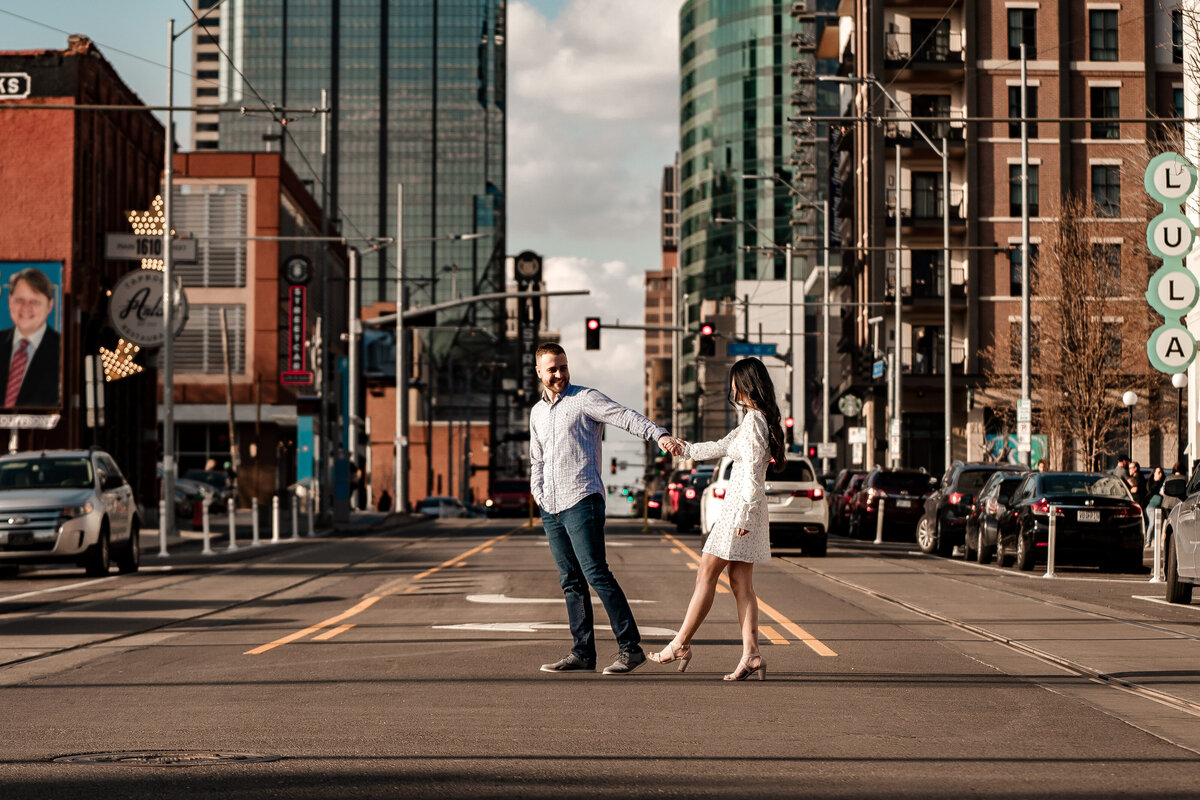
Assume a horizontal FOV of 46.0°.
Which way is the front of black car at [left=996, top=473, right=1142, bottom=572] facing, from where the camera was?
facing away from the viewer and to the left of the viewer

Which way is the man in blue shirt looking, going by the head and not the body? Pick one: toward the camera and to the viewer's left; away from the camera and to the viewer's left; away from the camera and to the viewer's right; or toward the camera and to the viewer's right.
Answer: toward the camera and to the viewer's right

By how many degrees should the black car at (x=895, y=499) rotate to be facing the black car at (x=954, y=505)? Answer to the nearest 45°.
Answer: approximately 135° to its left

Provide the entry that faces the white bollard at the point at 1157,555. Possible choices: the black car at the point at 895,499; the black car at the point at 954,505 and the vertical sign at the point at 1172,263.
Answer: the vertical sign

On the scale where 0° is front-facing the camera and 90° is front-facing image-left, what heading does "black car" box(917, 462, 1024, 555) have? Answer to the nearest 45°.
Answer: approximately 135°

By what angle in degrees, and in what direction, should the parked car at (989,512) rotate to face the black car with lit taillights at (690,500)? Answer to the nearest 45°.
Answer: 0° — it already faces it

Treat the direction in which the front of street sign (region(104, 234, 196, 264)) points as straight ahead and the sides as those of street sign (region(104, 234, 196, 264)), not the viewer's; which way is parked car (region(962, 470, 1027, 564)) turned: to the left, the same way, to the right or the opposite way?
the opposite way

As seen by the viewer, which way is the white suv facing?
away from the camera
